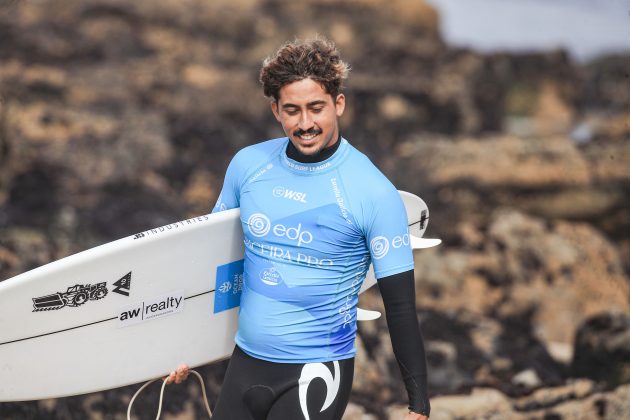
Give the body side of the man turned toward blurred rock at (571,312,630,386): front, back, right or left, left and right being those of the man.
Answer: back

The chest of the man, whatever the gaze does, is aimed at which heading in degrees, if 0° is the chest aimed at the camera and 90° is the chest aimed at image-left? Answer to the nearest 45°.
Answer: approximately 45°
